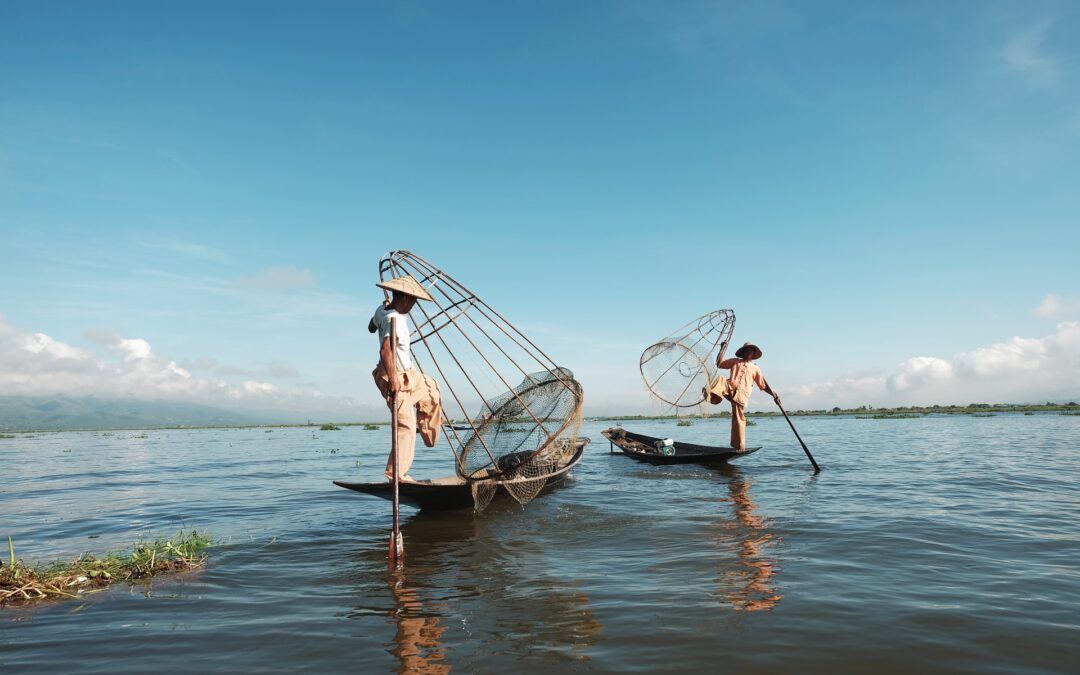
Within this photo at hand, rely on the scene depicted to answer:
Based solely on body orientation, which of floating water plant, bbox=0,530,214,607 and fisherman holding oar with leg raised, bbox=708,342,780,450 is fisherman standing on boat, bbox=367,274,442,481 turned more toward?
the fisherman holding oar with leg raised

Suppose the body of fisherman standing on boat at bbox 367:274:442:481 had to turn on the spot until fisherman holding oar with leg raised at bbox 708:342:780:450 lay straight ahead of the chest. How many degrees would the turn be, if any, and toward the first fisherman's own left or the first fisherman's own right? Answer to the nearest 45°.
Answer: approximately 45° to the first fisherman's own left

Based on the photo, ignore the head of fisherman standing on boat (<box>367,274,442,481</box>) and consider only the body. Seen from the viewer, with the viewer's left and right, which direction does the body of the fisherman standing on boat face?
facing to the right of the viewer
